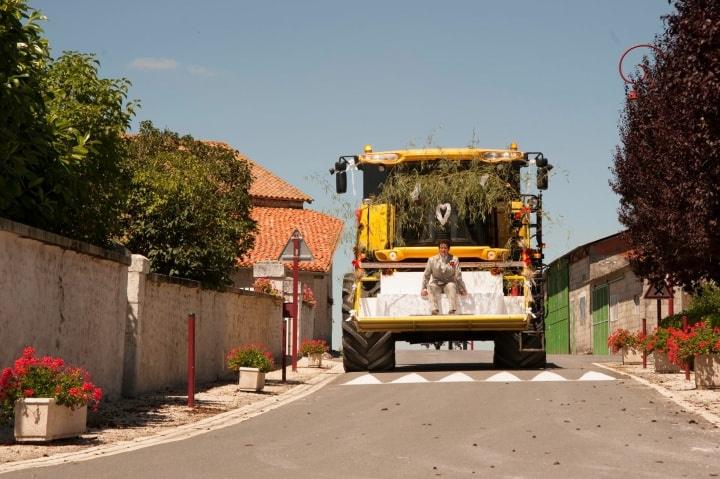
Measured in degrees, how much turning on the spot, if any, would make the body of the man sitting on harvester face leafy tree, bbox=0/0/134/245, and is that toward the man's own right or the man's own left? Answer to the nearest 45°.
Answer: approximately 45° to the man's own right

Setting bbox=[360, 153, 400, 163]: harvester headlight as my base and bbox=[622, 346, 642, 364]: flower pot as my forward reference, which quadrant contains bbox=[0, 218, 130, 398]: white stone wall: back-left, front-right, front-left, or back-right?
back-right

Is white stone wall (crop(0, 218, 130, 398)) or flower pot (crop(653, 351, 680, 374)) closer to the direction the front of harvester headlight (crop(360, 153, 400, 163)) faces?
the white stone wall

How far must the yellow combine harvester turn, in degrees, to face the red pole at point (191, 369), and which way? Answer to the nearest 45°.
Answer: approximately 45° to its right

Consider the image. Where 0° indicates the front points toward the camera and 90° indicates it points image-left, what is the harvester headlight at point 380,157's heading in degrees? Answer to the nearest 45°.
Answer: approximately 0°

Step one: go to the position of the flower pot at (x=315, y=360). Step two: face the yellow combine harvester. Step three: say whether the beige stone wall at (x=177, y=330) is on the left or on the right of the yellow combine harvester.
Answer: right
